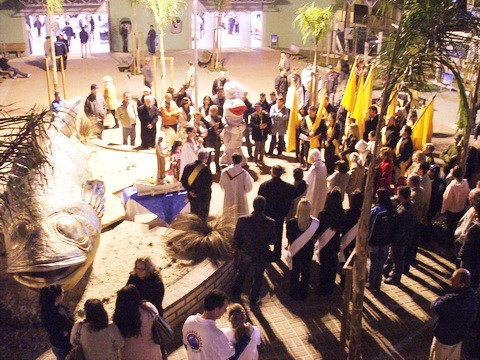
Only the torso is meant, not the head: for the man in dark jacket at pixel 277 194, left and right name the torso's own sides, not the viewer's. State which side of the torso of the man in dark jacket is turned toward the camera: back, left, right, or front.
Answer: back

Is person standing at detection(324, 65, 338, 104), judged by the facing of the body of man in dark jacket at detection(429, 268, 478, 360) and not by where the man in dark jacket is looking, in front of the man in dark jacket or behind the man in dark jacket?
in front

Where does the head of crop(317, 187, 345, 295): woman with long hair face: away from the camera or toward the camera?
away from the camera

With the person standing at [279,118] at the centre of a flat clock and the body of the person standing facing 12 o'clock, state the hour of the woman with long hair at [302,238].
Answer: The woman with long hair is roughly at 12 o'clock from the person standing.

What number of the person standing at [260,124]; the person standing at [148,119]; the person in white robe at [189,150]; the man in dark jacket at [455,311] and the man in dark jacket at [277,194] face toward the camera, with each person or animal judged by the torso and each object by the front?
2

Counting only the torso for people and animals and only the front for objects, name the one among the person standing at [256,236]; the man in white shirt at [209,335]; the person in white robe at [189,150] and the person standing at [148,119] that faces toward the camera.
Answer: the person standing at [148,119]

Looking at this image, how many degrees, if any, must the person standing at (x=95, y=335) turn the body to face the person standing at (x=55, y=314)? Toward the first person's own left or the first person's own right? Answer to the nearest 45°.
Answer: approximately 45° to the first person's own left

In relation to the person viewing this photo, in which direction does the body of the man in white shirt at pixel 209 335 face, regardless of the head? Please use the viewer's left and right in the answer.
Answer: facing away from the viewer and to the right of the viewer

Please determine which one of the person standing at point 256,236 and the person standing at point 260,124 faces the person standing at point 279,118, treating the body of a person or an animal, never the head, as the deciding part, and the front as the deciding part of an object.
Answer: the person standing at point 256,236

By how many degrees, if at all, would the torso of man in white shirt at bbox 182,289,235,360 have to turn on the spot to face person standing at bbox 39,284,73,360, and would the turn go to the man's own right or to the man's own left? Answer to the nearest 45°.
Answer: approximately 135° to the man's own left

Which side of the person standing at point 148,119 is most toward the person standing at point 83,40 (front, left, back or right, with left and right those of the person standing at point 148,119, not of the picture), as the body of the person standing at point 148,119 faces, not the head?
back

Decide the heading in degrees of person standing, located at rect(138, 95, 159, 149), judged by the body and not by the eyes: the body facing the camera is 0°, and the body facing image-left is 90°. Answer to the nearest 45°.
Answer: approximately 0°

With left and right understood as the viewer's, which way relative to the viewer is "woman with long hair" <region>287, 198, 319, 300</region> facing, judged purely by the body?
facing away from the viewer
